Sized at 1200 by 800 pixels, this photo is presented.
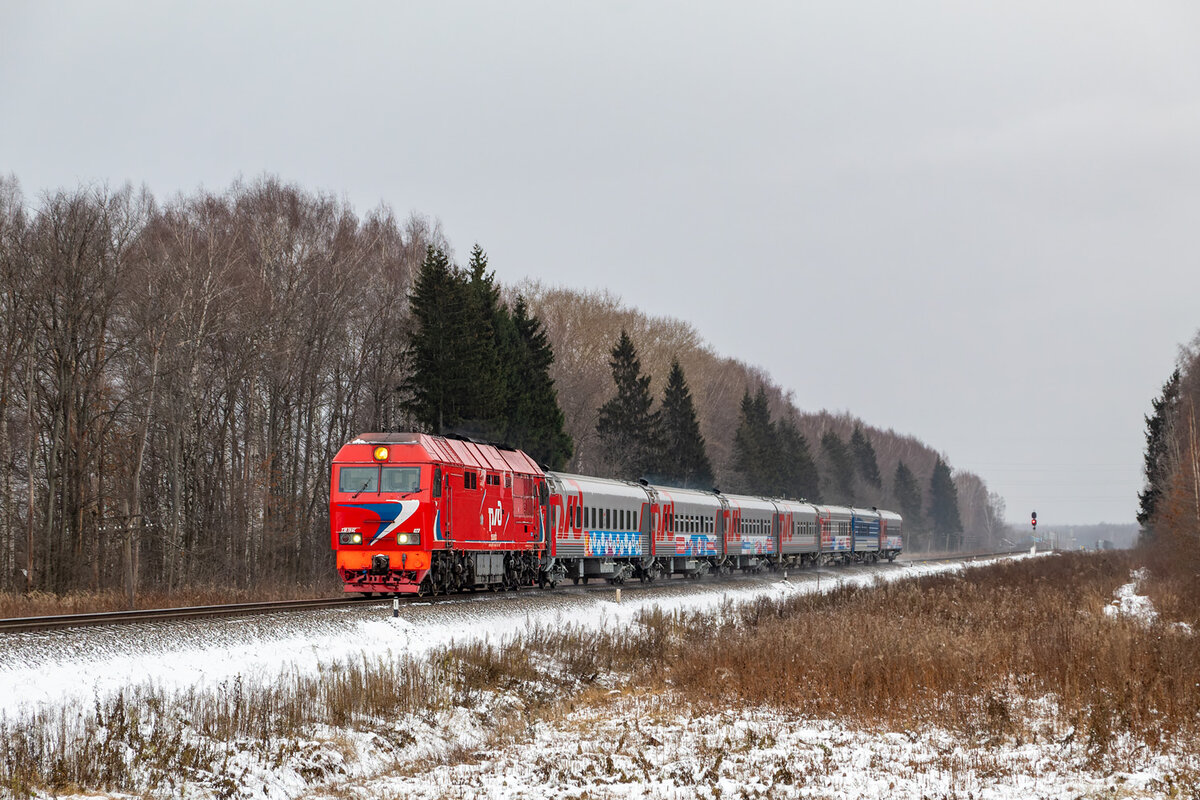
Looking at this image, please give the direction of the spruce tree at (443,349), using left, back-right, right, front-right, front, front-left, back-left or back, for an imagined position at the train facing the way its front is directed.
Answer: back-right

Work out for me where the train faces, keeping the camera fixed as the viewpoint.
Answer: facing the viewer and to the left of the viewer
